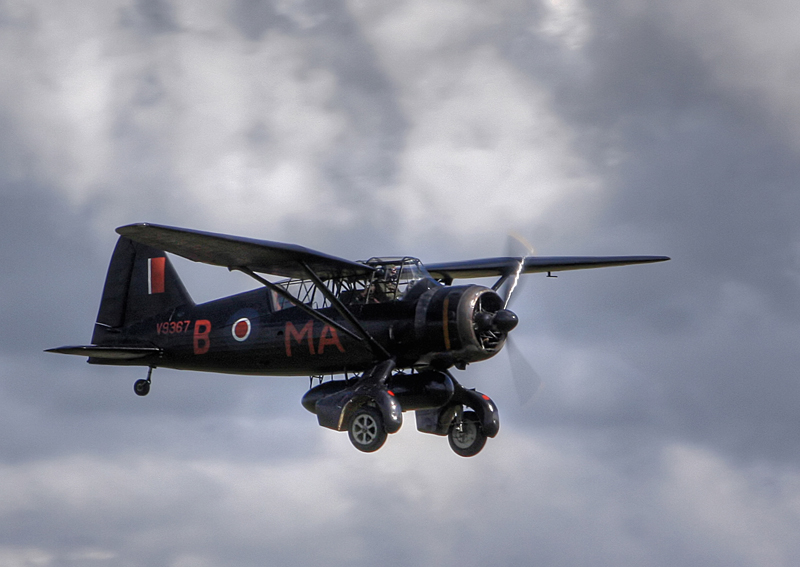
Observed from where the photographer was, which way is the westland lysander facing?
facing the viewer and to the right of the viewer
